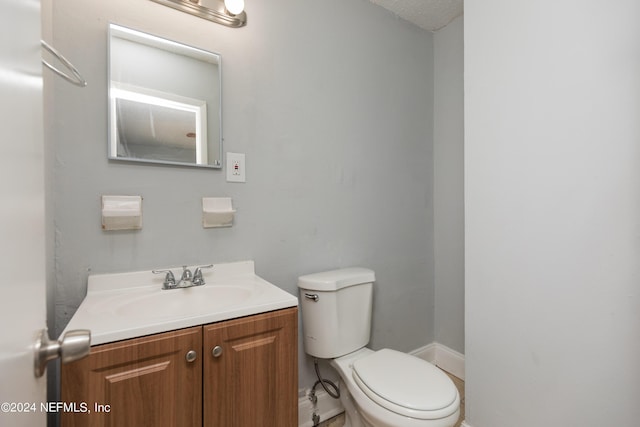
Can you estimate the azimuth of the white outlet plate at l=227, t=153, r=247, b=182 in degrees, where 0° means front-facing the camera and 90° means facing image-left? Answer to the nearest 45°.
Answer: approximately 0°

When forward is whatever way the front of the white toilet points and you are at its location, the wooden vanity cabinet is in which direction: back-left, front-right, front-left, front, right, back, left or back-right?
right

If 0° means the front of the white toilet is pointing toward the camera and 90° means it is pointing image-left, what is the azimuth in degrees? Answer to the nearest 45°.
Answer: approximately 315°
